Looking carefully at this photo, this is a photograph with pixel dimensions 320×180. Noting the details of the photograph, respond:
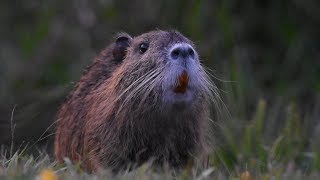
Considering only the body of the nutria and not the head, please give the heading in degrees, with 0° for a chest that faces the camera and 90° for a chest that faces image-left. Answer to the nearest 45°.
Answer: approximately 315°
